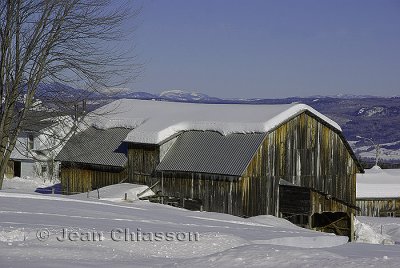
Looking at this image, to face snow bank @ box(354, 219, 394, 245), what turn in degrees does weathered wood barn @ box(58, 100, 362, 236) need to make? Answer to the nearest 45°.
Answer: approximately 45° to its left

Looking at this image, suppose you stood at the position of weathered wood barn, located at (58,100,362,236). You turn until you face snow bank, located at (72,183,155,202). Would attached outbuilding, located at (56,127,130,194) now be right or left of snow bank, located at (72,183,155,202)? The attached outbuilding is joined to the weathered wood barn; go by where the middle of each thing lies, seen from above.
right
